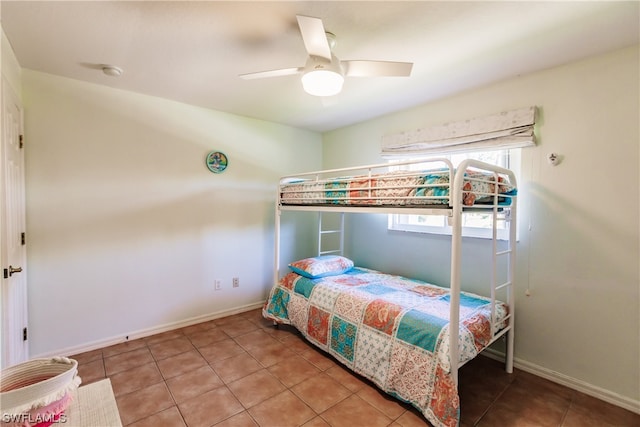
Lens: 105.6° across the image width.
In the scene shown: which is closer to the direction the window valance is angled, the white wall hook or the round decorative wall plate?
the round decorative wall plate

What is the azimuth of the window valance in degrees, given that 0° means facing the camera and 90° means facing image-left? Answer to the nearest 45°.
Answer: approximately 45°

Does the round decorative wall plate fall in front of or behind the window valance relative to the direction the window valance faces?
in front

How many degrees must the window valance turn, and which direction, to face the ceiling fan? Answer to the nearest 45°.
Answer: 0° — it already faces it

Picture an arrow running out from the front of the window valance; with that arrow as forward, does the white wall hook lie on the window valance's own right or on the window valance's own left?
on the window valance's own left

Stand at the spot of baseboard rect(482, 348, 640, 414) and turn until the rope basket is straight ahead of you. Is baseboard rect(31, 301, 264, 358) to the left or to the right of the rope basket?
right

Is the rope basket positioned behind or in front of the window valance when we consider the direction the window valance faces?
in front

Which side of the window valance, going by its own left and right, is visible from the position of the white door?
front
